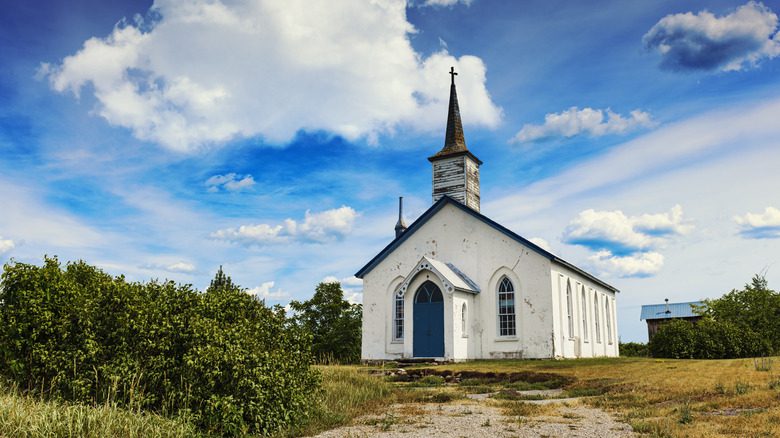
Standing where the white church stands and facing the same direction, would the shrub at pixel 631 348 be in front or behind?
behind

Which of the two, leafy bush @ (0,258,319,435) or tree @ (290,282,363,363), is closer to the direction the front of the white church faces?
the leafy bush

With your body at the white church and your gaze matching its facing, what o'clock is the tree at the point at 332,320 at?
The tree is roughly at 3 o'clock from the white church.

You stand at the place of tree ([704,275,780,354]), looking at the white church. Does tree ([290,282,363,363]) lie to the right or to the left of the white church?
right

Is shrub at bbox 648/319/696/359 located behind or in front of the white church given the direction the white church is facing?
behind

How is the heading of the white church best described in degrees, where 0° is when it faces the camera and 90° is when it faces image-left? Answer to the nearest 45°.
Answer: approximately 45°
